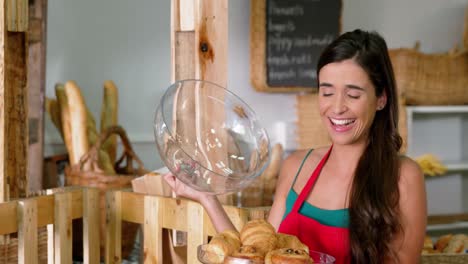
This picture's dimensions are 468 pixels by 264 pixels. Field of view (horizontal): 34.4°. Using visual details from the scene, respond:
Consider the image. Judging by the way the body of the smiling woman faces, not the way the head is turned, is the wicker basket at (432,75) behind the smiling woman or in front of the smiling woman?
behind

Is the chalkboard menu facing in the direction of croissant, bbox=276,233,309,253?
yes

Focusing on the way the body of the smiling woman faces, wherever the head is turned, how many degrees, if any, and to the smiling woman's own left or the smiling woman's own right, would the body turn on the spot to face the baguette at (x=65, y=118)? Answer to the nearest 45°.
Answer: approximately 90° to the smiling woman's own right

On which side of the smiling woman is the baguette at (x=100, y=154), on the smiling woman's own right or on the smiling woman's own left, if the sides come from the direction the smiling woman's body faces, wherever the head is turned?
on the smiling woman's own right

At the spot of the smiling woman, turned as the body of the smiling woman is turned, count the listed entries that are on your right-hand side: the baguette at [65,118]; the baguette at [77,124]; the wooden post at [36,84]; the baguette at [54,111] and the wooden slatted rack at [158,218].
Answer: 5

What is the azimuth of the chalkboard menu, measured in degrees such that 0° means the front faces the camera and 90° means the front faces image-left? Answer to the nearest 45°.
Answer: approximately 0°

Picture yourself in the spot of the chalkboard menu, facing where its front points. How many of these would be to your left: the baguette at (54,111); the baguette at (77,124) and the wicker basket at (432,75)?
1

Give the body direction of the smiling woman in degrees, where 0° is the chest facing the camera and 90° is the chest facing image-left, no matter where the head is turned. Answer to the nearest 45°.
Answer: approximately 45°

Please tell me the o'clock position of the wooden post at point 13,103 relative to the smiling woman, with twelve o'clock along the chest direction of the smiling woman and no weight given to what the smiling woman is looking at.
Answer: The wooden post is roughly at 2 o'clock from the smiling woman.

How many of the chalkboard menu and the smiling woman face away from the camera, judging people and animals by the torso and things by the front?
0

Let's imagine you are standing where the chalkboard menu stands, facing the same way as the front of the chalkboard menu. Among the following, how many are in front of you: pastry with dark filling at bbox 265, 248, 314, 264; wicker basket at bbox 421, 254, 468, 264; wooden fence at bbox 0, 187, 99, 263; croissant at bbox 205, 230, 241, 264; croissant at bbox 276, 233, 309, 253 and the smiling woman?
6

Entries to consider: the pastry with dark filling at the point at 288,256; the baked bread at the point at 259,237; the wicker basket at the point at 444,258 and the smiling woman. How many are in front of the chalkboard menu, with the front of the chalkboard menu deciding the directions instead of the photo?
4

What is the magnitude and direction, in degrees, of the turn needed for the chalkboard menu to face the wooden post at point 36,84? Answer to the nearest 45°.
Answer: approximately 45° to its right

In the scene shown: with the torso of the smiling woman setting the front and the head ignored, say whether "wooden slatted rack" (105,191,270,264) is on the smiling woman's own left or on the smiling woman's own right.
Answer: on the smiling woman's own right
